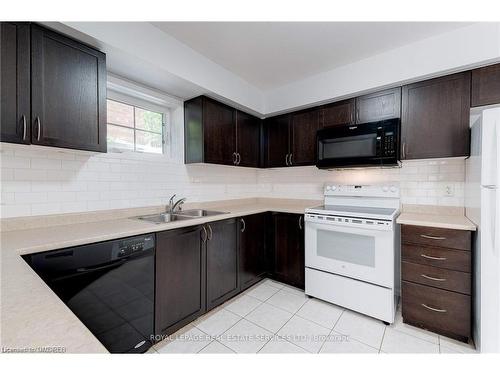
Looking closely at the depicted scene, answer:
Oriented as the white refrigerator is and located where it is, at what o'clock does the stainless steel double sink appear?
The stainless steel double sink is roughly at 2 o'clock from the white refrigerator.

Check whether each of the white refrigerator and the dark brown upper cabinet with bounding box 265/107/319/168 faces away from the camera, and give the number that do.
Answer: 0

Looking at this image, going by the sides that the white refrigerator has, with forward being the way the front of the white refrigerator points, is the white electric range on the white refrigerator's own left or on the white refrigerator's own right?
on the white refrigerator's own right

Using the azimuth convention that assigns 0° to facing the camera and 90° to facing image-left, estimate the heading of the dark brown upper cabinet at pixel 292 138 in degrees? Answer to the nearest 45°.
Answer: approximately 45°
